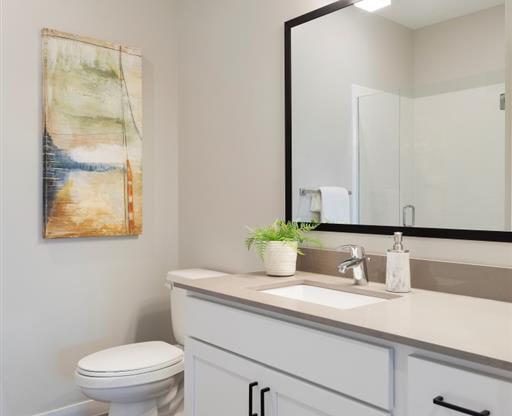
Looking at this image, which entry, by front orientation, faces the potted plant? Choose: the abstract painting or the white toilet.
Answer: the abstract painting

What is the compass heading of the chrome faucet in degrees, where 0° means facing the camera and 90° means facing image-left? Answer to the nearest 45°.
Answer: approximately 45°

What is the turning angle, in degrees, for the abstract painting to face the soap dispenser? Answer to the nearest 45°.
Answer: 0° — it already faces it

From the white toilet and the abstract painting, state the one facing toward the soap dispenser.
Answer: the abstract painting

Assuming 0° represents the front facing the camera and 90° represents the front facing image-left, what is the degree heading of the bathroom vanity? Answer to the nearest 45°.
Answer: approximately 45°
